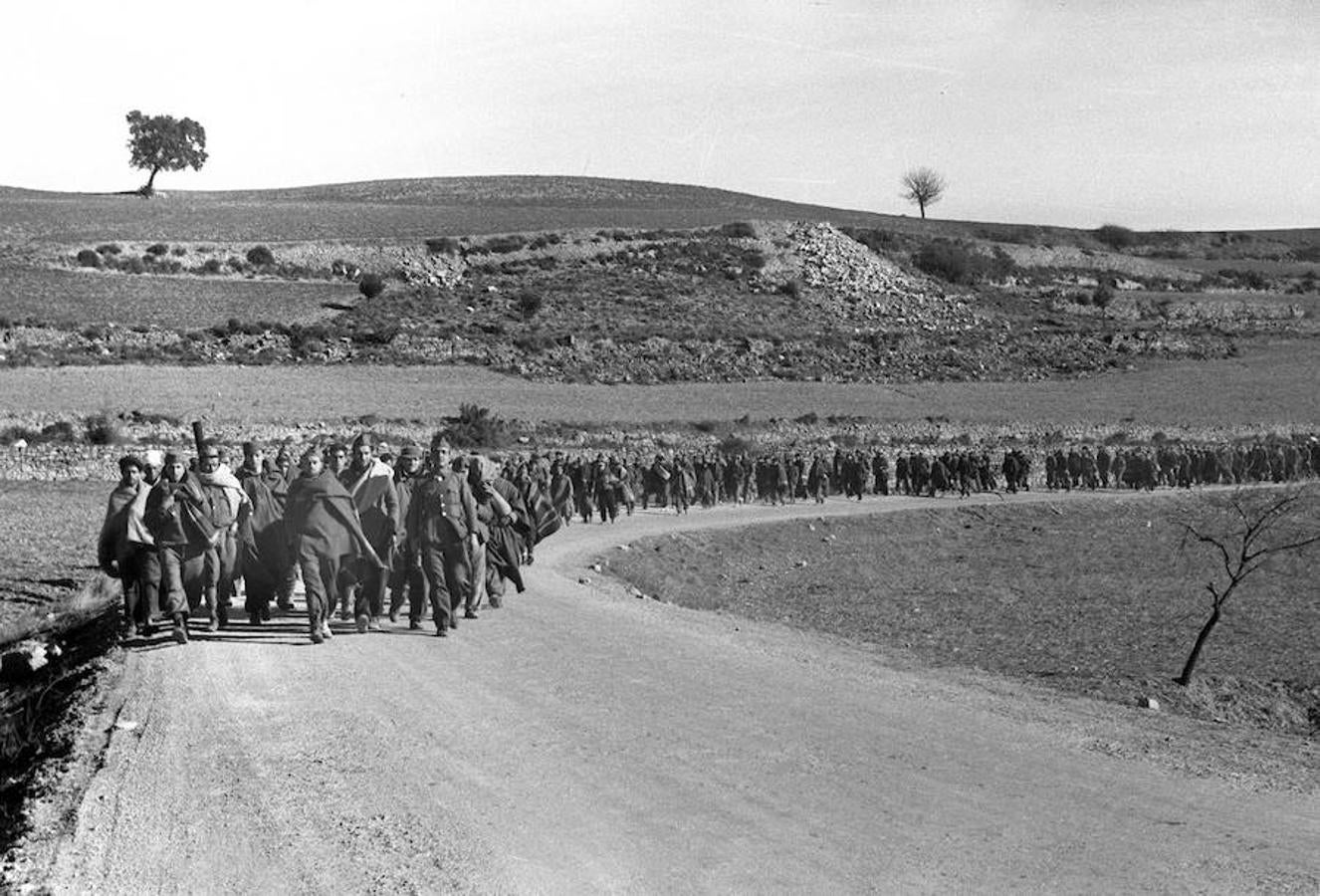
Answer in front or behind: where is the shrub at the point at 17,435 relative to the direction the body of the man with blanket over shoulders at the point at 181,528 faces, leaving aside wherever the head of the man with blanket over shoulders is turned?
behind

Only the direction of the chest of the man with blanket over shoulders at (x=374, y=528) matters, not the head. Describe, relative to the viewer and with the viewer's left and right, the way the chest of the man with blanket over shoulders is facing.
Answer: facing the viewer

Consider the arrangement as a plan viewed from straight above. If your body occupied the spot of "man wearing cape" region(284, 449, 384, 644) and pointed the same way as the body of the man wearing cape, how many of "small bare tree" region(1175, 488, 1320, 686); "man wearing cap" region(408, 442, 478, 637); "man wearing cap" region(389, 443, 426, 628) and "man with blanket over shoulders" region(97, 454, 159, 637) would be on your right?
1

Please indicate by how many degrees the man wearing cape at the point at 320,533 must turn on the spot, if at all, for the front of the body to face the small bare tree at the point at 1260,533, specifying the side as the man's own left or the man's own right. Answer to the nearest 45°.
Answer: approximately 135° to the man's own left

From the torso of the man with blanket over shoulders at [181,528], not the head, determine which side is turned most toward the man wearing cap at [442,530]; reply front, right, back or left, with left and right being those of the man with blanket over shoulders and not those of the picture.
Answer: left

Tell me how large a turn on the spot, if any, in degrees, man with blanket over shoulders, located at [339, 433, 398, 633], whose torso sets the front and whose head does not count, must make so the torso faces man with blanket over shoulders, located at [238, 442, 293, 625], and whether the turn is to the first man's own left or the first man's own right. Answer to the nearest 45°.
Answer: approximately 90° to the first man's own right

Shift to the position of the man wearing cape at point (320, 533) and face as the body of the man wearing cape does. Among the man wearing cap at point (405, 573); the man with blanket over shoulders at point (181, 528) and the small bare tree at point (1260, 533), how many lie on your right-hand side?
1

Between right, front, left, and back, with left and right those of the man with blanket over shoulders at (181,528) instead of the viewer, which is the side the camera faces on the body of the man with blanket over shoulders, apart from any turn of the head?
front

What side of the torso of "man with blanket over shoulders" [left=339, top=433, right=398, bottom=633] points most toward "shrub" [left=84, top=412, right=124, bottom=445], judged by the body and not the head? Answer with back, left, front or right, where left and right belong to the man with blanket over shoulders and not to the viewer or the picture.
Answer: back
